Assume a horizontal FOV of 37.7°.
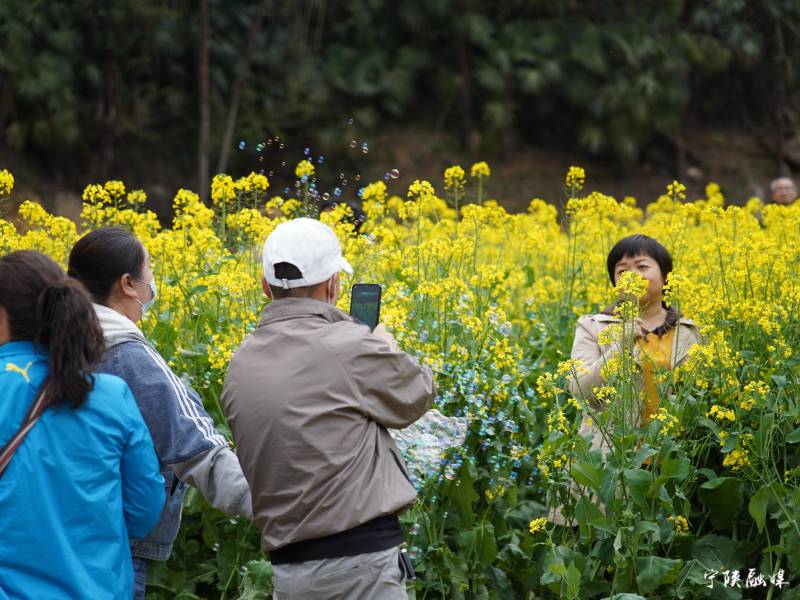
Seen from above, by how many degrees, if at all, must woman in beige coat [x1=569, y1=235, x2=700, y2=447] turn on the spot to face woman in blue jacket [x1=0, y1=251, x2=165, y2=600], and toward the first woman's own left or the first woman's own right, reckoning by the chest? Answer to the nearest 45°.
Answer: approximately 45° to the first woman's own right

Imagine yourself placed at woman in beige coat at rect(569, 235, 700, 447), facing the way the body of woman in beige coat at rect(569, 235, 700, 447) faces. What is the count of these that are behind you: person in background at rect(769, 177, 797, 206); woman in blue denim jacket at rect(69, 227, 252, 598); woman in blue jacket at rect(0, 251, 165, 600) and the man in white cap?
1

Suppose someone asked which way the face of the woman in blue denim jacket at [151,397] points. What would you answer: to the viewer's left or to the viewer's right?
to the viewer's right

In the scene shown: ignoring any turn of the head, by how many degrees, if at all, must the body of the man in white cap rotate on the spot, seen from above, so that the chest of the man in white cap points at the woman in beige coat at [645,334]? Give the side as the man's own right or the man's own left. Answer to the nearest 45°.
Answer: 0° — they already face them

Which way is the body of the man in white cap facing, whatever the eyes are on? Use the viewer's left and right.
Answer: facing away from the viewer and to the right of the viewer

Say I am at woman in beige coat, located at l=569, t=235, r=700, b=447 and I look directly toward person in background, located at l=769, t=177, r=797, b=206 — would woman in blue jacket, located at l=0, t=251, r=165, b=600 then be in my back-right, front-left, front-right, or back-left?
back-left

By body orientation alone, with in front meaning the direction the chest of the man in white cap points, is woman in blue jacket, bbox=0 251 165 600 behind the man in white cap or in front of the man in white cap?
behind

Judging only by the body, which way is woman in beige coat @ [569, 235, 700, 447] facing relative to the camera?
toward the camera

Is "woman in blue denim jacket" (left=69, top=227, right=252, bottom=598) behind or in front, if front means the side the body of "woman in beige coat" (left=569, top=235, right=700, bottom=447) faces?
in front

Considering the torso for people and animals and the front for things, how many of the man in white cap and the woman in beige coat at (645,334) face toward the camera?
1
